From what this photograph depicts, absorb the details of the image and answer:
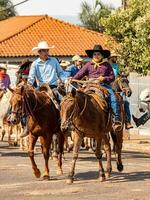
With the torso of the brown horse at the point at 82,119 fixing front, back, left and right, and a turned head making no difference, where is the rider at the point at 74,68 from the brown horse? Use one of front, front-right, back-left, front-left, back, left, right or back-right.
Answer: back-right

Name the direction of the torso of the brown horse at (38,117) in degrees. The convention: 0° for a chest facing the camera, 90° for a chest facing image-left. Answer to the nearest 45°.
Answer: approximately 45°

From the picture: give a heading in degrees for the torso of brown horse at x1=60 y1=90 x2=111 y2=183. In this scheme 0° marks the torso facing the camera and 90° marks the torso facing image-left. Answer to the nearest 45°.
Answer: approximately 45°

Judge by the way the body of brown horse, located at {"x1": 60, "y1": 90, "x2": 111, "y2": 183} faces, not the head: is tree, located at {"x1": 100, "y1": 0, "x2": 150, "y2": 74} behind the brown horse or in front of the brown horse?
behind

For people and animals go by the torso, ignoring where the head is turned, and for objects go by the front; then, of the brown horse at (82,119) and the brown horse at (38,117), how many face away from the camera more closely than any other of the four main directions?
0

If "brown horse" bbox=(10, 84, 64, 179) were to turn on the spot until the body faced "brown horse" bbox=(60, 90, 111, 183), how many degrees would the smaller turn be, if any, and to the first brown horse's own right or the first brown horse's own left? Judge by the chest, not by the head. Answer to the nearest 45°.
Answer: approximately 90° to the first brown horse's own left
